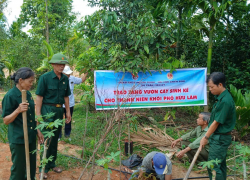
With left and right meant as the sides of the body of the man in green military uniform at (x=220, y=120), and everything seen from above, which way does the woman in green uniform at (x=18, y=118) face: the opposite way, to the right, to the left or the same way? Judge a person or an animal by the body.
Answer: the opposite way

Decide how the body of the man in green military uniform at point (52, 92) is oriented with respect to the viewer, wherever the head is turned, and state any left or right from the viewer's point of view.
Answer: facing the viewer and to the right of the viewer

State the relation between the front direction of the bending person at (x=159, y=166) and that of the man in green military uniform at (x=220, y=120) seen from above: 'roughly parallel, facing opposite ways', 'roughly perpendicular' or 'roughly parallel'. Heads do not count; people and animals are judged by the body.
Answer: roughly perpendicular

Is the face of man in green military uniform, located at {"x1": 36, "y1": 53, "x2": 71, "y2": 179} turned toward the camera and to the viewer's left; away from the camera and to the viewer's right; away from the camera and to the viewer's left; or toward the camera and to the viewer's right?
toward the camera and to the viewer's right

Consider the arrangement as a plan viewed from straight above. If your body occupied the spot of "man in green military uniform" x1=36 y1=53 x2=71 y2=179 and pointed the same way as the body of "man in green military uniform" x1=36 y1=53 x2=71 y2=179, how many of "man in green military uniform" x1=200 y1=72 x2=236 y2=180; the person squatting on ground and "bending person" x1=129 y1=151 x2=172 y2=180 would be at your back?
0

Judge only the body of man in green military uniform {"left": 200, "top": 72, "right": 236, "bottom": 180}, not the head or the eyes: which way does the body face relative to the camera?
to the viewer's left

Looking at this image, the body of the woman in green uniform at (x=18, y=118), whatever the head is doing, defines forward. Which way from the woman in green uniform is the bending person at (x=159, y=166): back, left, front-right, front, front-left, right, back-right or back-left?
front-left

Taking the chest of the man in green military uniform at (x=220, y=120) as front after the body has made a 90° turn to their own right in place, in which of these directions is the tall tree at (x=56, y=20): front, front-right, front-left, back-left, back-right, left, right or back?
front-left

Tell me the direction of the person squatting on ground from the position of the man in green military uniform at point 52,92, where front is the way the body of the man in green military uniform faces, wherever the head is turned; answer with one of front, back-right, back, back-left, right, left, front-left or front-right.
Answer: front-left

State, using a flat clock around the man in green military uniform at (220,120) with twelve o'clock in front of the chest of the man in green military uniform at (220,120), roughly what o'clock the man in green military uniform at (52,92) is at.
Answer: the man in green military uniform at (52,92) is roughly at 12 o'clock from the man in green military uniform at (220,120).
